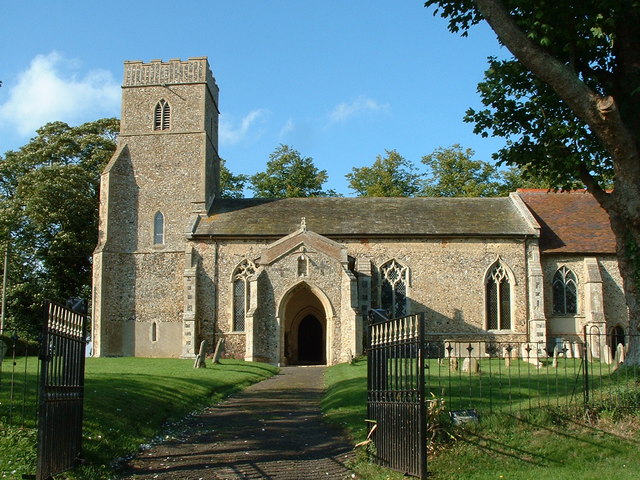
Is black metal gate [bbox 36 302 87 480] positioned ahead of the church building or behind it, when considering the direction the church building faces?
ahead

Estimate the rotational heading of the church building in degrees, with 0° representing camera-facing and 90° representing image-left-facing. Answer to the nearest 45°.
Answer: approximately 0°

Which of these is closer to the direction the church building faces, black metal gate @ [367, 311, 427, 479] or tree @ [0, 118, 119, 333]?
the black metal gate

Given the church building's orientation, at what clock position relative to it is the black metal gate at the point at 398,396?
The black metal gate is roughly at 12 o'clock from the church building.

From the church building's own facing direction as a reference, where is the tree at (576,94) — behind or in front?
in front
